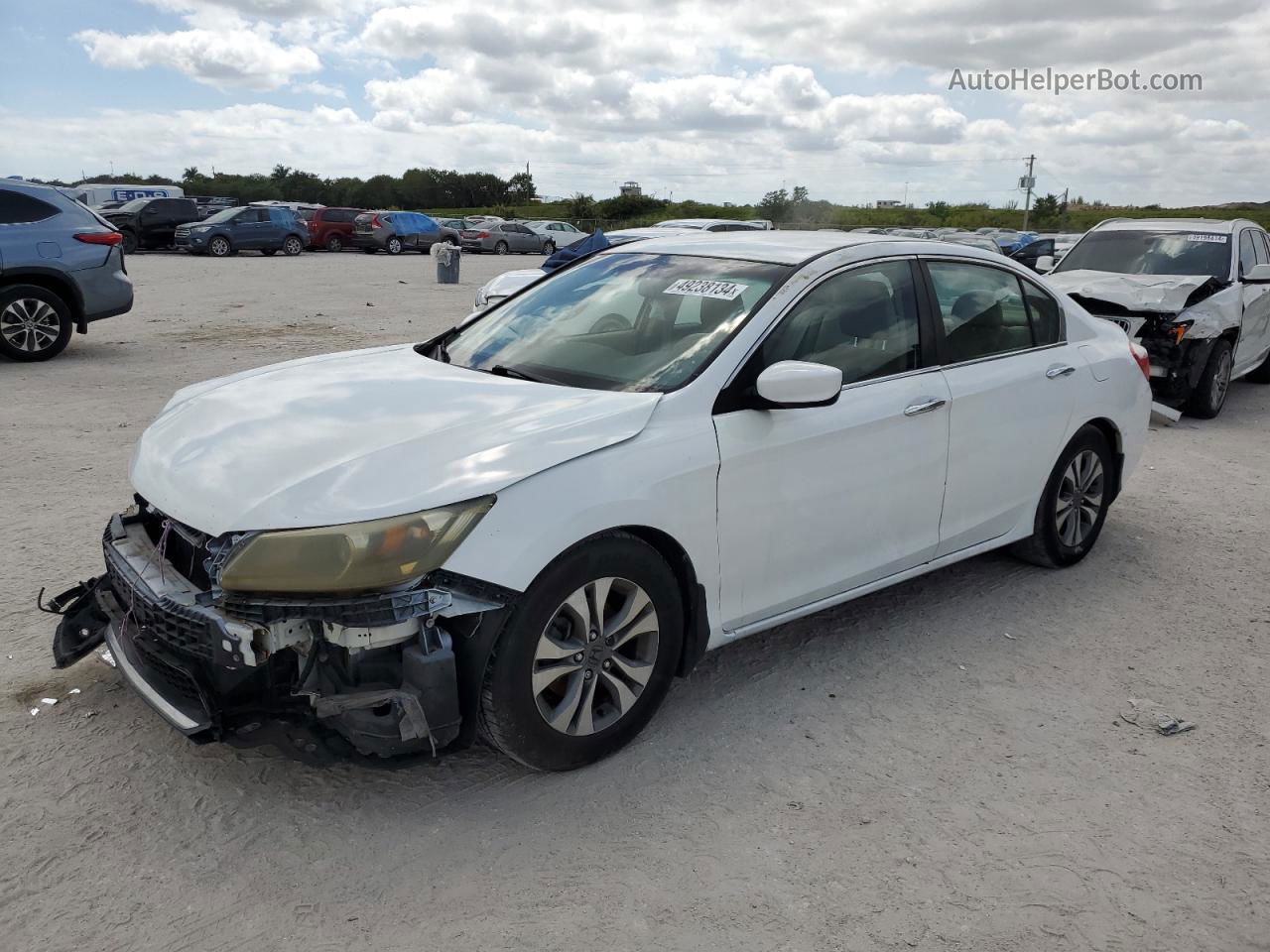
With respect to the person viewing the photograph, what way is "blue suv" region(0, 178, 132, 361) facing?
facing to the left of the viewer

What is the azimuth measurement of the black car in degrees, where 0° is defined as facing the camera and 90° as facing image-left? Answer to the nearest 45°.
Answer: approximately 45°

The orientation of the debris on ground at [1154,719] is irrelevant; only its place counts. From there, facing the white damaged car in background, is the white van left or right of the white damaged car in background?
left

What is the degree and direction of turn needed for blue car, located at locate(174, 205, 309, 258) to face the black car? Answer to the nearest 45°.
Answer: approximately 45° to its right

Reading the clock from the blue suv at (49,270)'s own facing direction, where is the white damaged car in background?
The white damaged car in background is roughly at 7 o'clock from the blue suv.
